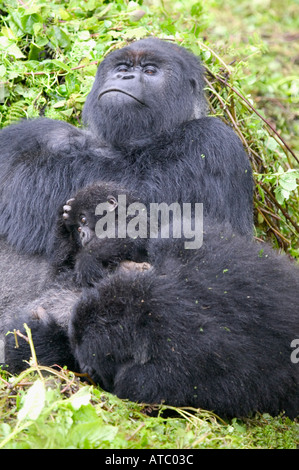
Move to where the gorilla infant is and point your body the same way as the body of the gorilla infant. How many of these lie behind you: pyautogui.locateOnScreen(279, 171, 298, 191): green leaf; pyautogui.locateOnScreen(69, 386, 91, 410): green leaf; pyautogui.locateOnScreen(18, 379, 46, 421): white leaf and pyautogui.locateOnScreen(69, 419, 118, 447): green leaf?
1

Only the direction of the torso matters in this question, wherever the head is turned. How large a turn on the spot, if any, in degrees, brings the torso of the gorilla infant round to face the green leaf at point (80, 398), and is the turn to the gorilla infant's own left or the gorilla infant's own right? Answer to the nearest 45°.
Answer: approximately 45° to the gorilla infant's own left

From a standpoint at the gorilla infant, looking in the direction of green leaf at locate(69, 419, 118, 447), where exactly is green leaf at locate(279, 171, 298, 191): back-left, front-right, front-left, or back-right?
back-left

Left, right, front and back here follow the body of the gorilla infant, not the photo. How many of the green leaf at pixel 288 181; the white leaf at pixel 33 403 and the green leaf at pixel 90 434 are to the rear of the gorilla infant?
1

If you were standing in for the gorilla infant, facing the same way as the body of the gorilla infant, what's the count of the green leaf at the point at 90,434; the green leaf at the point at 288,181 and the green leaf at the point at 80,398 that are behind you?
1

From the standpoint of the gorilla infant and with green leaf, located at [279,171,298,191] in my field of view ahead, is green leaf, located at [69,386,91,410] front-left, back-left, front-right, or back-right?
back-right

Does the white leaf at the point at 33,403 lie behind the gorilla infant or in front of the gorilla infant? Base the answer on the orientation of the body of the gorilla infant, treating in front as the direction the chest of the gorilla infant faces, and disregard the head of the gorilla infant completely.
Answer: in front

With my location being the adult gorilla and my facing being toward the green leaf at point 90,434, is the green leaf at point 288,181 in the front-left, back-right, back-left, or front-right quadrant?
back-left
